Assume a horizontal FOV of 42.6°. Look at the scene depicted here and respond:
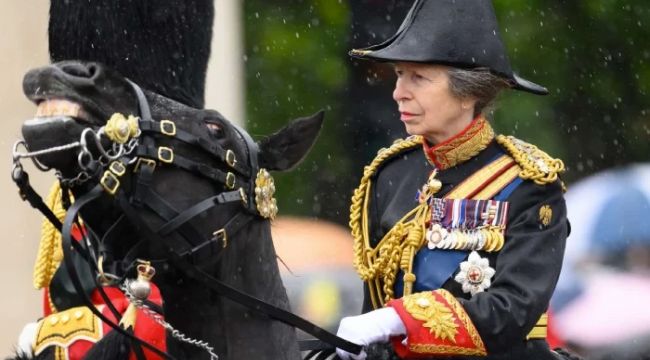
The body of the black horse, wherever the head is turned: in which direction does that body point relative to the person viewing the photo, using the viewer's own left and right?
facing to the left of the viewer

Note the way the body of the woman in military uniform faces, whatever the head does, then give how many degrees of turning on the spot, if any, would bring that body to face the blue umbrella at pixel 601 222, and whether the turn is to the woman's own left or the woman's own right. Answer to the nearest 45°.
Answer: approximately 135° to the woman's own right

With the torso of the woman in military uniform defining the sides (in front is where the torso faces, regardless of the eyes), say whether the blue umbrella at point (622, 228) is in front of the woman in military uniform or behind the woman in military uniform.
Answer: behind

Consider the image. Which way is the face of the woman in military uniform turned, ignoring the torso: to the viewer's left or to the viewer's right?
to the viewer's left

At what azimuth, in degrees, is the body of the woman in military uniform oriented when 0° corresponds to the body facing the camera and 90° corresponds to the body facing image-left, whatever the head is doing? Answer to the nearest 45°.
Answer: approximately 45°
